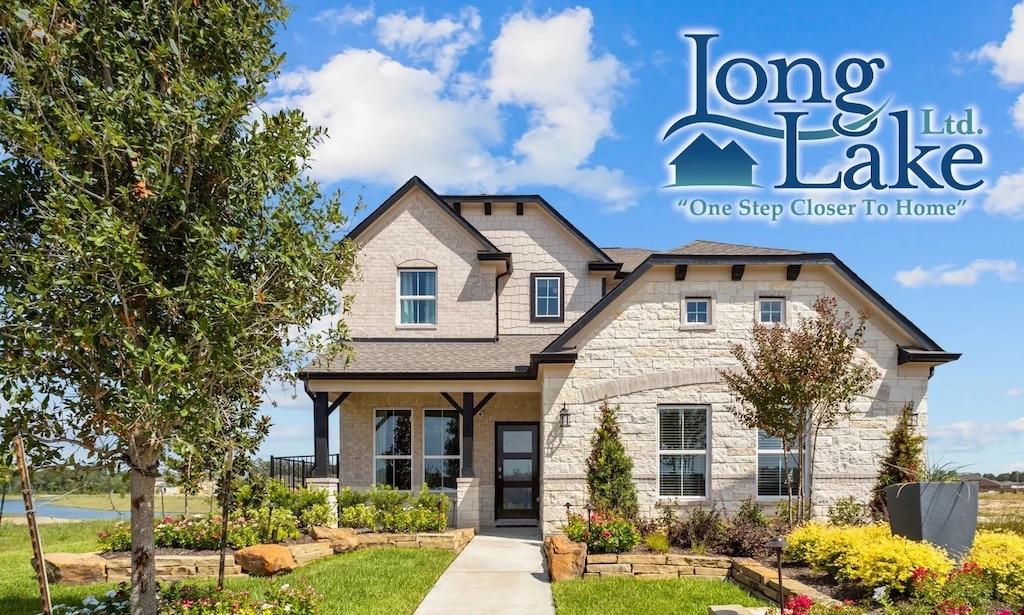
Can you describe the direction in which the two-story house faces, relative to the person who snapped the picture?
facing the viewer

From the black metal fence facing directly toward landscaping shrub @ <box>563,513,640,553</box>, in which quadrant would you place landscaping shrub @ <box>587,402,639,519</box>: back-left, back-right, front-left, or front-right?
front-left
